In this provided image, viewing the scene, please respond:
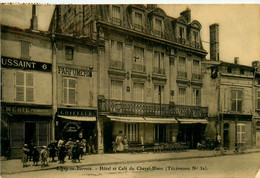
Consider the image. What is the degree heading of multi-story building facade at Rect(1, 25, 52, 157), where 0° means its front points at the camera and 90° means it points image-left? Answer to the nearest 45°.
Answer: approximately 315°
